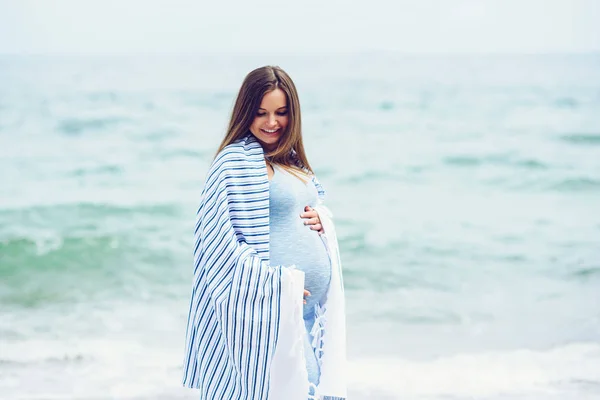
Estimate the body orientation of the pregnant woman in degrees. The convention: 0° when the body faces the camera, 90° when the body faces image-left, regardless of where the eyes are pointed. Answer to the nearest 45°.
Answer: approximately 315°
